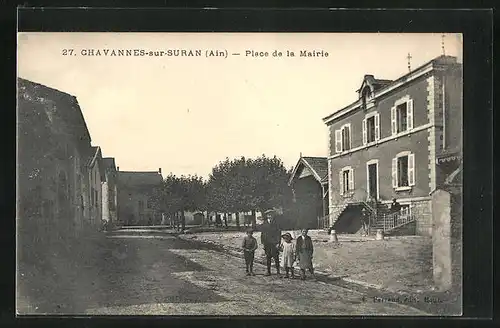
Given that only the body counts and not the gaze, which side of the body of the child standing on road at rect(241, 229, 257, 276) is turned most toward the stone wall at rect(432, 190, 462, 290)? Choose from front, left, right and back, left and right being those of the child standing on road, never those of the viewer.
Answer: left

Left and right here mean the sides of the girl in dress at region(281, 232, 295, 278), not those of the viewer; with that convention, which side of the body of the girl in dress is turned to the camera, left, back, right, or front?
front

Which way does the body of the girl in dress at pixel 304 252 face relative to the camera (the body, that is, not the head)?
toward the camera

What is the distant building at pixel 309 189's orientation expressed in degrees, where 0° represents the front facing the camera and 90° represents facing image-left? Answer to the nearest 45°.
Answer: approximately 45°

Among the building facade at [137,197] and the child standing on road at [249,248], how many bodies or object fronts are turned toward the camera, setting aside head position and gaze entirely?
2

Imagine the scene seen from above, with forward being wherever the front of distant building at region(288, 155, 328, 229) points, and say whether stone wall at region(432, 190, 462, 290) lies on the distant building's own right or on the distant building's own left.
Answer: on the distant building's own left

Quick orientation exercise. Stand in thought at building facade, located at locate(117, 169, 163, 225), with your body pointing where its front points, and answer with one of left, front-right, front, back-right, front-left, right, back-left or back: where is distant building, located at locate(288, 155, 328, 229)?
left

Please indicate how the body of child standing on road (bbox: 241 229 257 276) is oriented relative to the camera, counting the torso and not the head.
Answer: toward the camera
